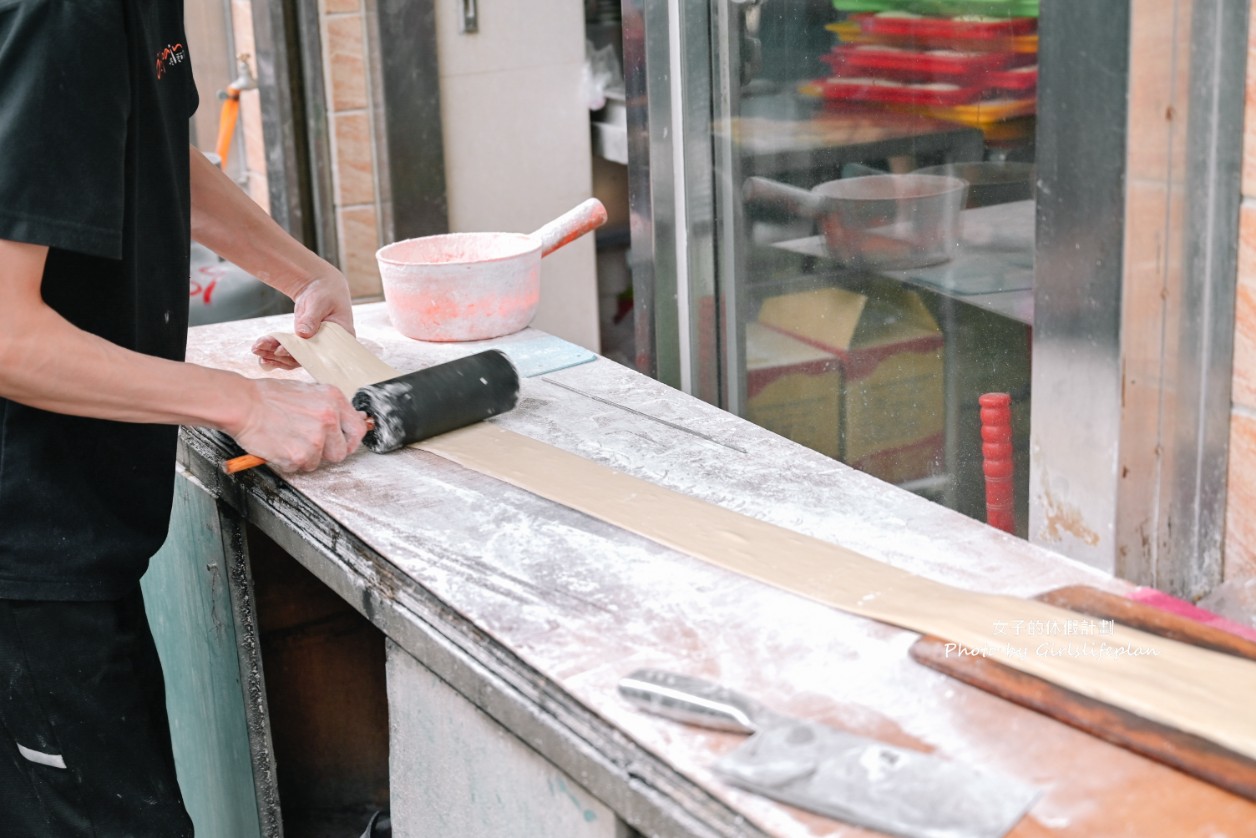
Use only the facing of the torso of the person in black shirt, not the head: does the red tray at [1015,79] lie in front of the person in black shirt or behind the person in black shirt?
in front

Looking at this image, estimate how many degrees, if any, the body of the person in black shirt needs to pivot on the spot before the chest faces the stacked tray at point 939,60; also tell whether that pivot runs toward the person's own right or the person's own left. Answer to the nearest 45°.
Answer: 0° — they already face it

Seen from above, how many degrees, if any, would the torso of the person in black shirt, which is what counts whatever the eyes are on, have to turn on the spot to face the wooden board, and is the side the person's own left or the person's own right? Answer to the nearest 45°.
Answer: approximately 45° to the person's own right

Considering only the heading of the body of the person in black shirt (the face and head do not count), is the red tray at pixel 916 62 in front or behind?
in front

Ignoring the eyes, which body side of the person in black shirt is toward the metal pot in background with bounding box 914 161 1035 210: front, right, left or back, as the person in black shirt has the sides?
front

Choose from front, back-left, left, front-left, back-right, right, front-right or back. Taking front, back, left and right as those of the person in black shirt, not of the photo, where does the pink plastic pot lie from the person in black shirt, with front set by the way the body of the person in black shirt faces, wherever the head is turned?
front-left

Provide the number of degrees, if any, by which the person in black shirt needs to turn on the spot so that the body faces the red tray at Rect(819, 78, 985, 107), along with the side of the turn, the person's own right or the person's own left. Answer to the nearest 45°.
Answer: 0° — they already face it

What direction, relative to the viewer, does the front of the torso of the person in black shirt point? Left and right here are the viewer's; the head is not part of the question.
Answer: facing to the right of the viewer

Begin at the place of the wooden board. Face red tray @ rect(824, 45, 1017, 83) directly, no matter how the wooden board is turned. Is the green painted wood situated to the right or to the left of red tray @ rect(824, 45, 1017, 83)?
left
